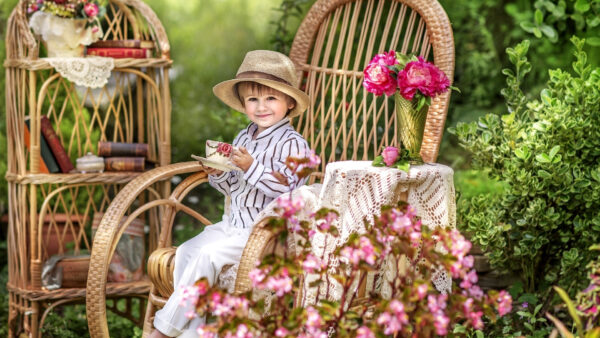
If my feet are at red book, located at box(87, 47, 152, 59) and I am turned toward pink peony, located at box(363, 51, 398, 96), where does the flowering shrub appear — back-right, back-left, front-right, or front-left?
front-right

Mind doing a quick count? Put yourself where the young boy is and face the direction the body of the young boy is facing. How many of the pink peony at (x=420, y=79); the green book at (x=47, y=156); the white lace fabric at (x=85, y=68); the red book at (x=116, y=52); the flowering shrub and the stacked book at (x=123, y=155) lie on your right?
4

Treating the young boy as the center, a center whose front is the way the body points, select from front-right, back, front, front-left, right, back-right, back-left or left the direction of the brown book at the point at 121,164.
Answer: right

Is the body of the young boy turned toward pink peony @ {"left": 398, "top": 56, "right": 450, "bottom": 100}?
no

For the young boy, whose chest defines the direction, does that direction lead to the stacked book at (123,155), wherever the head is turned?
no

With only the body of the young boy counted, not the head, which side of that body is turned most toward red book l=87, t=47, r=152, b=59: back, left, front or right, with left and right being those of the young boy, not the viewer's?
right

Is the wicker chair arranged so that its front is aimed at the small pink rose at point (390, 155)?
no

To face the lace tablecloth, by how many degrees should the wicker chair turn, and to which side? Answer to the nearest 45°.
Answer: approximately 45° to its left

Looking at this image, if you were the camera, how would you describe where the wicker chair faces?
facing the viewer and to the left of the viewer

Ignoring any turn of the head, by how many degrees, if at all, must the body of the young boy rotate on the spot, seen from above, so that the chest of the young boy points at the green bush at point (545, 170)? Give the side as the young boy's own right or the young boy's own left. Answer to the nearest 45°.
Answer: approximately 135° to the young boy's own left

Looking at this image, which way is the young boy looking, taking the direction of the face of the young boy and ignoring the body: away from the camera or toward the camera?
toward the camera
